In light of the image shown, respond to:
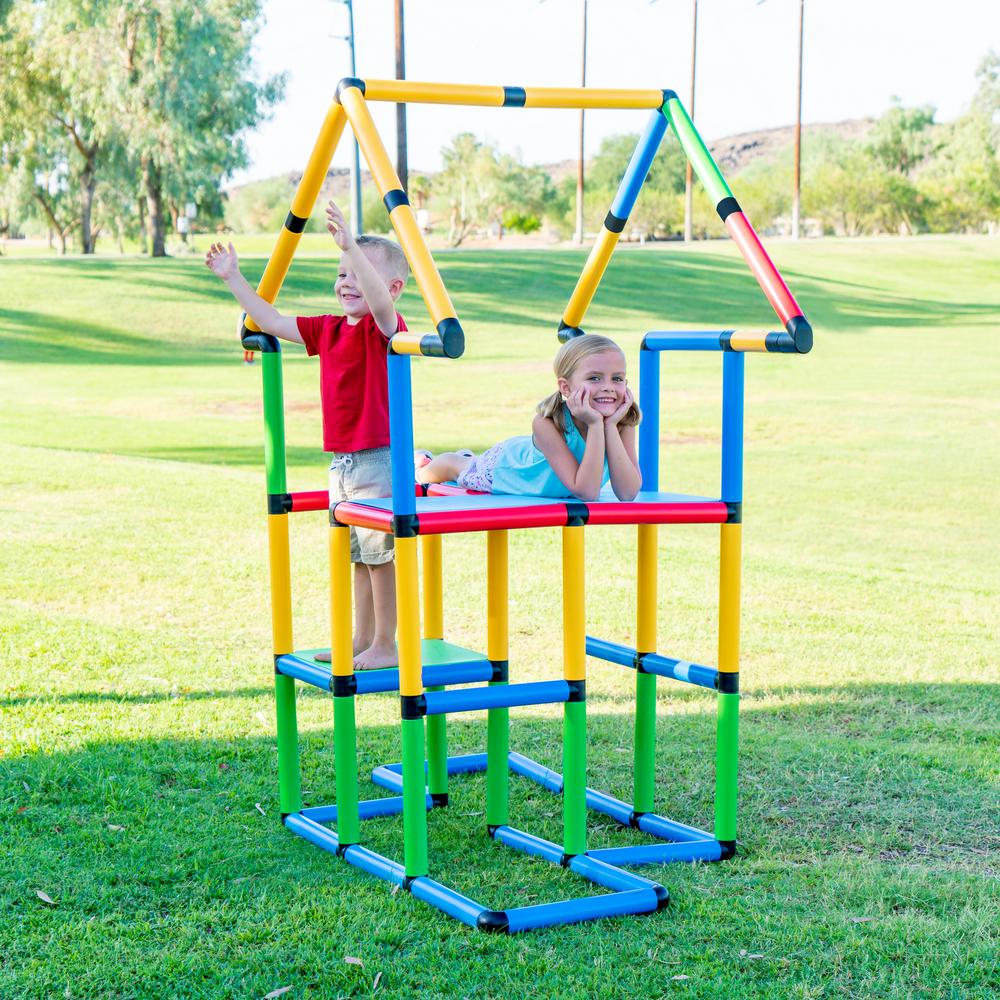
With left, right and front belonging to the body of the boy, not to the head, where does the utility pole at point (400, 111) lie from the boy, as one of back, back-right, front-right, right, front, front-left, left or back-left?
back-right

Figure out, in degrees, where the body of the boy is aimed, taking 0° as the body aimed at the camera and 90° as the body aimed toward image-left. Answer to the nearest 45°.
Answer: approximately 45°

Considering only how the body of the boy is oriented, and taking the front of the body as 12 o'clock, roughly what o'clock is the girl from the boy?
The girl is roughly at 9 o'clock from the boy.

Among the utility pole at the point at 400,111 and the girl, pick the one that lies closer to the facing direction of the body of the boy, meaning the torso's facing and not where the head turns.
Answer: the girl
